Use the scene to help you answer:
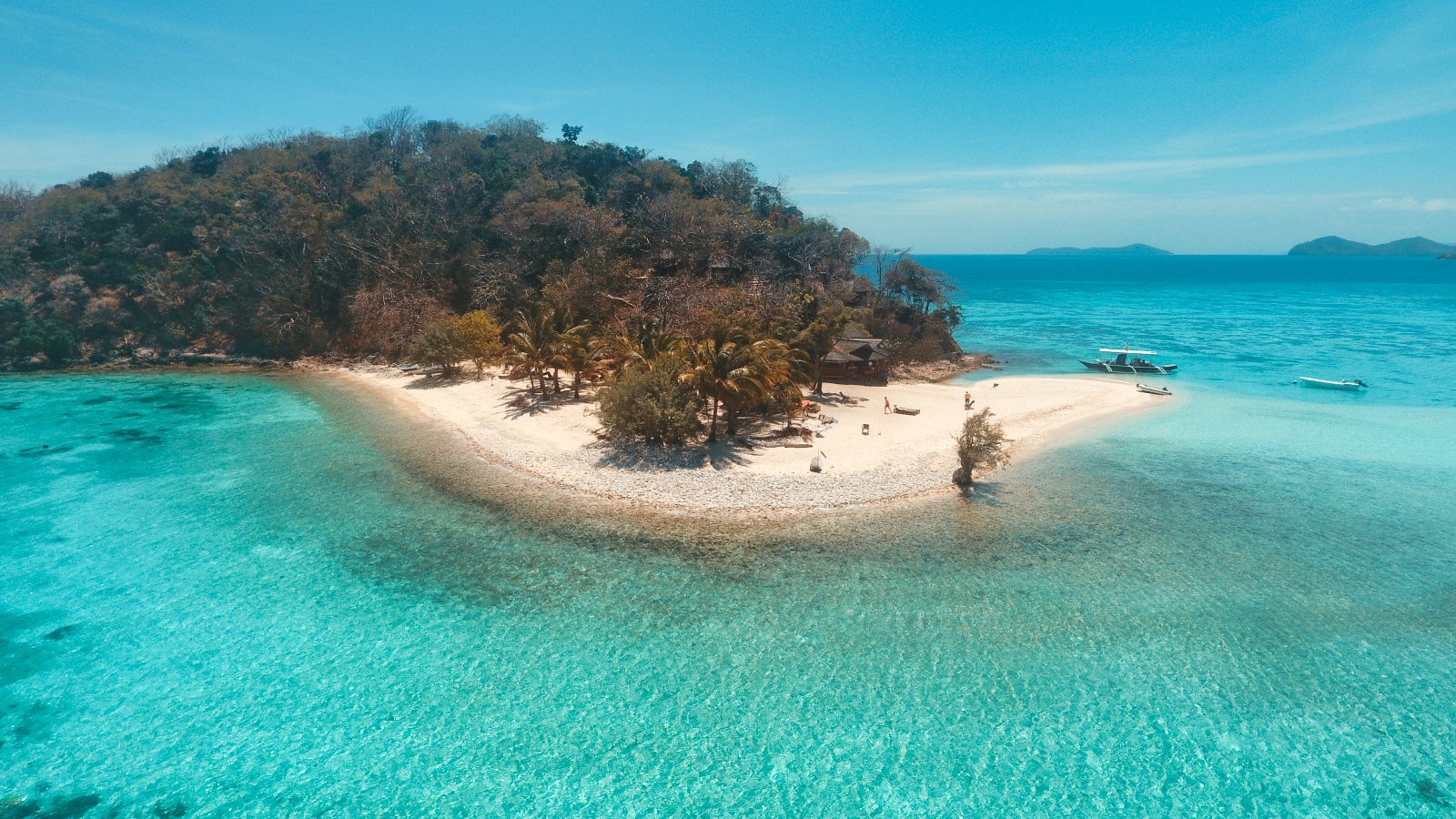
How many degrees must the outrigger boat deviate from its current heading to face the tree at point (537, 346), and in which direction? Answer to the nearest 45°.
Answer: approximately 45° to its left

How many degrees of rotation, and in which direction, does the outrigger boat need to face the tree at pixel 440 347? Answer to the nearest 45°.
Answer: approximately 45° to its left

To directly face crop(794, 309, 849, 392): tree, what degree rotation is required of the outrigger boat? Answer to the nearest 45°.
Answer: approximately 45° to its left

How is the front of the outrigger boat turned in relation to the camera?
facing to the left of the viewer

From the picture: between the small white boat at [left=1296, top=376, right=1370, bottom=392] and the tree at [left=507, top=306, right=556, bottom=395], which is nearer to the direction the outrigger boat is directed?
the tree

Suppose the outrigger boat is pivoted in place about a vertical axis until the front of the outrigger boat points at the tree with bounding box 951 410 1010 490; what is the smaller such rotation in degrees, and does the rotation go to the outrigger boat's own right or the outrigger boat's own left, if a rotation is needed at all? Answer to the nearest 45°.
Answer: approximately 90° to the outrigger boat's own left

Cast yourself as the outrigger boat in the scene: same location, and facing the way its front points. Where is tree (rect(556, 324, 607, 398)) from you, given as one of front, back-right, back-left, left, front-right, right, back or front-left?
front-left

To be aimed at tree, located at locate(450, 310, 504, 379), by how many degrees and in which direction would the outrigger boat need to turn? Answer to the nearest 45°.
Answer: approximately 45° to its left

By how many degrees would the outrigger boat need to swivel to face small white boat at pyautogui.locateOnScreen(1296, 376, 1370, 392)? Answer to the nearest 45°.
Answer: approximately 180°

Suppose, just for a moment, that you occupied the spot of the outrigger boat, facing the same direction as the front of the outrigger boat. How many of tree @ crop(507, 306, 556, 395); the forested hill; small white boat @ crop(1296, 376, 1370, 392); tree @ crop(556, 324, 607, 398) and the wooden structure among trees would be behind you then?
1

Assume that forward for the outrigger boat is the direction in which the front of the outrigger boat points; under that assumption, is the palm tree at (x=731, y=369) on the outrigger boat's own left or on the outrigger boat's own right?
on the outrigger boat's own left

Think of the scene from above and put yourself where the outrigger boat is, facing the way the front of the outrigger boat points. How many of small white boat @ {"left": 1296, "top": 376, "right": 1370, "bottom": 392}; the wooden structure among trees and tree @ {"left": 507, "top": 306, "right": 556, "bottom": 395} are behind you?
1
